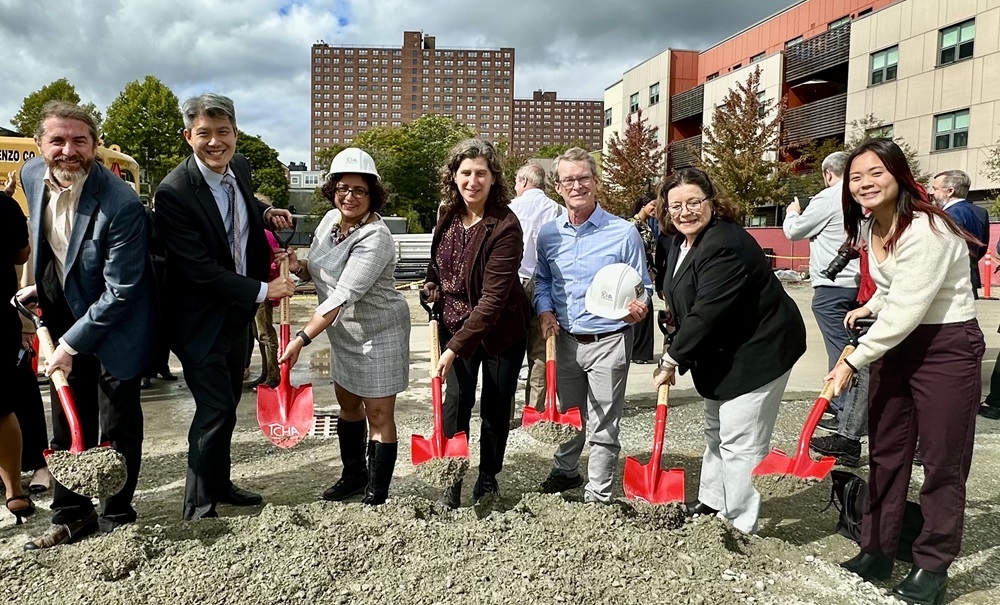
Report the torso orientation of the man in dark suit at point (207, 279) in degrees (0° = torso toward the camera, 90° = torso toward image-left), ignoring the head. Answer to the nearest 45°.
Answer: approximately 315°

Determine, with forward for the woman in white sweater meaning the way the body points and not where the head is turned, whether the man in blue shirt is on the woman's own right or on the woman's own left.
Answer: on the woman's own right

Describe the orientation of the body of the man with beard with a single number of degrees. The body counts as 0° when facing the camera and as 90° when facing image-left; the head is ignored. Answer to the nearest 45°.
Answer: approximately 45°

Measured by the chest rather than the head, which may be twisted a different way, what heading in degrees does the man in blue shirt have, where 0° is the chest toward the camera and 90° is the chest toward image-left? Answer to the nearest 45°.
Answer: approximately 0°

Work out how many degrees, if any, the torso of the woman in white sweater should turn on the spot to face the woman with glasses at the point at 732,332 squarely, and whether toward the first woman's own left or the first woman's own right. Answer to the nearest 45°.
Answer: approximately 45° to the first woman's own right
